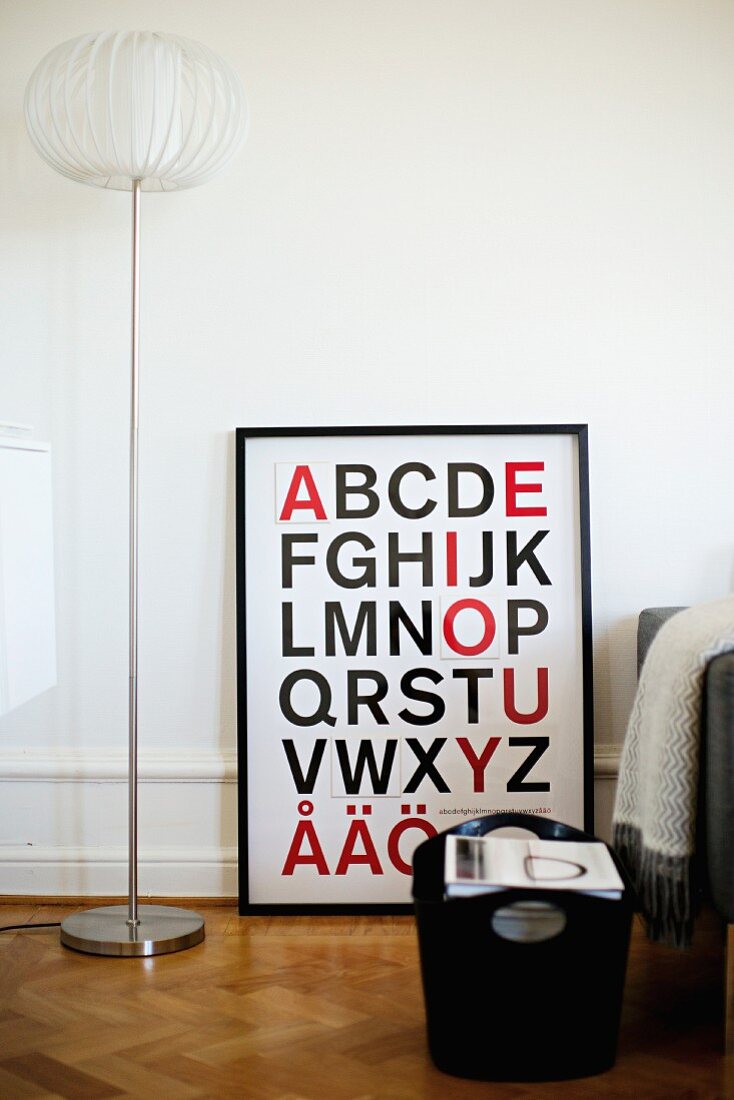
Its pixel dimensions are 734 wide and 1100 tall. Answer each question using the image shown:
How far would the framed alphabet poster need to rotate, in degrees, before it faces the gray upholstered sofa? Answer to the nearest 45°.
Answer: approximately 45° to its left

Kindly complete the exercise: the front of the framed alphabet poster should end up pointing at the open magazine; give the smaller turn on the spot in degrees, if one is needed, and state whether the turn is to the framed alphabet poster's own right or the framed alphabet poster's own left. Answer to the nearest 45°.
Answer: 0° — it already faces it

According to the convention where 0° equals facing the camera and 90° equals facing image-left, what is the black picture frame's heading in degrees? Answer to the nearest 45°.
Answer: approximately 0°

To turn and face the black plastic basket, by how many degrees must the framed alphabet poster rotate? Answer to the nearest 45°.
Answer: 0° — it already faces it
